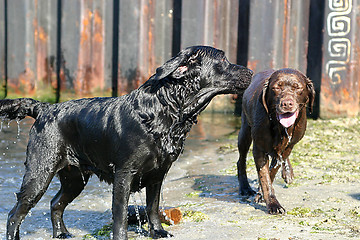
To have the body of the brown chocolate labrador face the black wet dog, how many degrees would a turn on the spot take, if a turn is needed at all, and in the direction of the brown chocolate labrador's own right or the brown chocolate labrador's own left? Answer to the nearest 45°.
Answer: approximately 45° to the brown chocolate labrador's own right

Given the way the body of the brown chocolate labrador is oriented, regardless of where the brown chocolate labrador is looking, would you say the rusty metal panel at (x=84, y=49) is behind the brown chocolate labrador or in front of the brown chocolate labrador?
behind

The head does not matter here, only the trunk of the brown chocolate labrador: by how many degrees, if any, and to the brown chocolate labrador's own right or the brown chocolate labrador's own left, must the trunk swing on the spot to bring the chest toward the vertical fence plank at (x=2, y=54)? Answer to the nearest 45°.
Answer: approximately 135° to the brown chocolate labrador's own right

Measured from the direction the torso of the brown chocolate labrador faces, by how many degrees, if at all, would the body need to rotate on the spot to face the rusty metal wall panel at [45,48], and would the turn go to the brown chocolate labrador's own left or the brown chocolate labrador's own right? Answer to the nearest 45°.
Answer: approximately 135° to the brown chocolate labrador's own right

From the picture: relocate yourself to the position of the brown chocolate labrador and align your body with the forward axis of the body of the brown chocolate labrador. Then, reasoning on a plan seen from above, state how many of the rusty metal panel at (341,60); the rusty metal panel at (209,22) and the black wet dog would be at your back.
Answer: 2

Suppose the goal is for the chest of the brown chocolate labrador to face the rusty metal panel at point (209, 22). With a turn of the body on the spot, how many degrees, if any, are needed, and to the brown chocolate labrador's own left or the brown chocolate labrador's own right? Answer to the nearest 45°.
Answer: approximately 180°

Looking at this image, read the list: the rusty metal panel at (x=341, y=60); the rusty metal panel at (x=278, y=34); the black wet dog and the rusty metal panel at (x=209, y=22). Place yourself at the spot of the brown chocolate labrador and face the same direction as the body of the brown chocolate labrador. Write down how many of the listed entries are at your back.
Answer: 3

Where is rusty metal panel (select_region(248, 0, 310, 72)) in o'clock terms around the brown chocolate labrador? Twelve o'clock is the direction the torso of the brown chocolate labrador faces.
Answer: The rusty metal panel is roughly at 6 o'clock from the brown chocolate labrador.

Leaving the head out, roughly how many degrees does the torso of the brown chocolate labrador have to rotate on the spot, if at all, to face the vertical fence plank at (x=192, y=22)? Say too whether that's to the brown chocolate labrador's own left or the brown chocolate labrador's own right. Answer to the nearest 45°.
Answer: approximately 180°

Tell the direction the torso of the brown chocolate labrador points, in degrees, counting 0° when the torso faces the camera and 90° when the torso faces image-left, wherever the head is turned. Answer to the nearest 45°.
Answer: approximately 0°

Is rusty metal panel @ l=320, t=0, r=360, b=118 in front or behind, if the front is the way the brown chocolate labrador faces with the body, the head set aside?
behind
